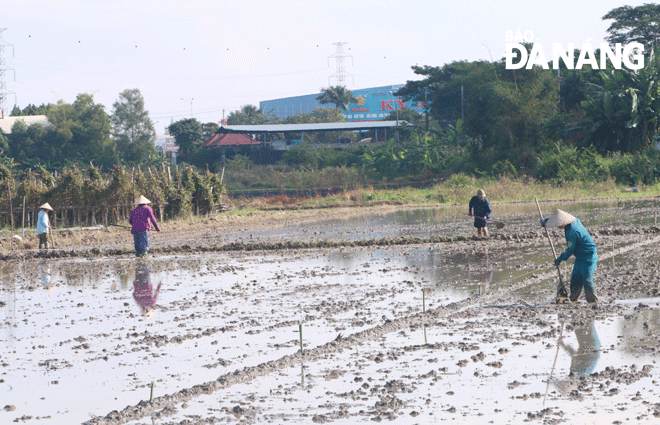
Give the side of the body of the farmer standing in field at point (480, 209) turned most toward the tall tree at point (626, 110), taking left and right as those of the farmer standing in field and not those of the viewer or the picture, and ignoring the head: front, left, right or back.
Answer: back

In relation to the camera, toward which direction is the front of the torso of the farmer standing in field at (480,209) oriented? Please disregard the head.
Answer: toward the camera

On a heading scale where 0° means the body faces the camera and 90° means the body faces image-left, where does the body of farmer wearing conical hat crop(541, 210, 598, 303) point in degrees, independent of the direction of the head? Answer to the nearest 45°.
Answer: approximately 90°

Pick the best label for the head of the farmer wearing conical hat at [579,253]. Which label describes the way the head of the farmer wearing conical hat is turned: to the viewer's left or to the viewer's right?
to the viewer's left

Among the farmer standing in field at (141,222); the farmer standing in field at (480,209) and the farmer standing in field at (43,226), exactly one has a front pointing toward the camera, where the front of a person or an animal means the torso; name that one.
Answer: the farmer standing in field at (480,209)
